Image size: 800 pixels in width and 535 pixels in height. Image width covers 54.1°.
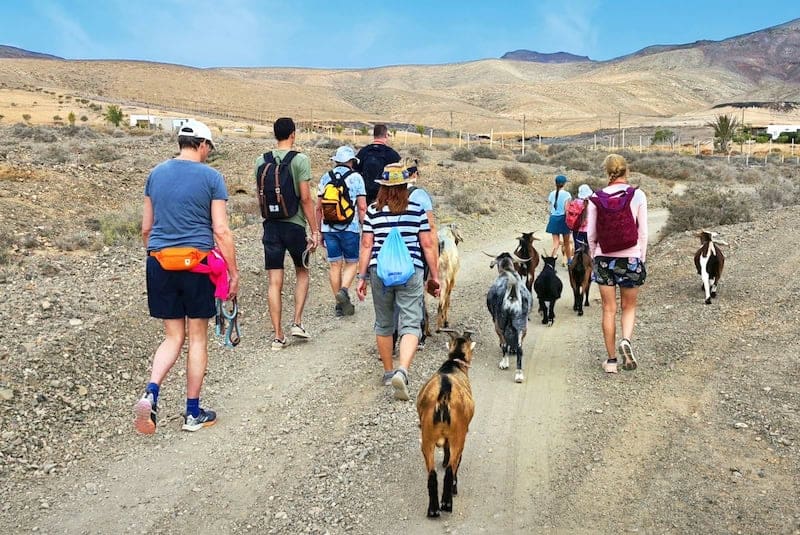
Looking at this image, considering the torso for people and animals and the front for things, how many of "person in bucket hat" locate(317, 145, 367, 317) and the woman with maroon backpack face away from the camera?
2

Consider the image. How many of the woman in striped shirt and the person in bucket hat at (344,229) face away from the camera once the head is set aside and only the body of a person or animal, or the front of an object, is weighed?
2

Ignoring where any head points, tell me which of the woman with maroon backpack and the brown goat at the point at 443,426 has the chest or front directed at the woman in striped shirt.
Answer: the brown goat

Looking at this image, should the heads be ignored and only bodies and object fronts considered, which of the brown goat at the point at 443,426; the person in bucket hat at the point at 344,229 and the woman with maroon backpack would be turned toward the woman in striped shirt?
the brown goat

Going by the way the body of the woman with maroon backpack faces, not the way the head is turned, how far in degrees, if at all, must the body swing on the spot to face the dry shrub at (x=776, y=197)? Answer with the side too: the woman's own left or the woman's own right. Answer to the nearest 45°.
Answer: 0° — they already face it

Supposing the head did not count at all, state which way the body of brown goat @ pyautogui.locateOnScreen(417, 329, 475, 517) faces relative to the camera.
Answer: away from the camera

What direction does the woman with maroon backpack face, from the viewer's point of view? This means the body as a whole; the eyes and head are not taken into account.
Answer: away from the camera

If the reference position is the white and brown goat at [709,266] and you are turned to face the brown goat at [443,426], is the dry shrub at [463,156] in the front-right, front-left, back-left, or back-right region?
back-right

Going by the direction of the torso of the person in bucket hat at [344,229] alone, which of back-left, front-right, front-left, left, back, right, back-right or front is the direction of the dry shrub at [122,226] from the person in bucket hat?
front-left

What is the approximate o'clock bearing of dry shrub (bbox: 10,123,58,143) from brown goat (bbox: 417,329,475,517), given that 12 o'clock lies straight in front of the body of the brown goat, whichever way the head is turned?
The dry shrub is roughly at 11 o'clock from the brown goat.

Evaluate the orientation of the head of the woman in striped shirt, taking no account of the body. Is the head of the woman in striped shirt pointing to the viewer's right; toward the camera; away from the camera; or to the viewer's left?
away from the camera

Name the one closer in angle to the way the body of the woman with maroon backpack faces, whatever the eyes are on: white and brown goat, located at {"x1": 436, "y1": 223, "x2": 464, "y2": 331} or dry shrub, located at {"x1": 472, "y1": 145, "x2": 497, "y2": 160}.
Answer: the dry shrub

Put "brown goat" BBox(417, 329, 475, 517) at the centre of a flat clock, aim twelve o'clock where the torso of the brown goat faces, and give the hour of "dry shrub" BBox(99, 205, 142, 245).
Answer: The dry shrub is roughly at 11 o'clock from the brown goat.
